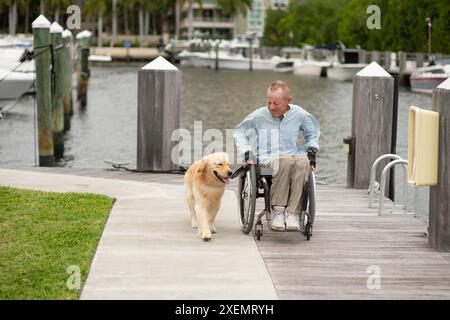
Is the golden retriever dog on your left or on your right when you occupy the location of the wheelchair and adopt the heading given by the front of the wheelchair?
on your right

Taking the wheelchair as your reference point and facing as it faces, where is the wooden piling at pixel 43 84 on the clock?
The wooden piling is roughly at 5 o'clock from the wheelchair.

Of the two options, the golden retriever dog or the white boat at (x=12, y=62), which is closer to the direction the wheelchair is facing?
the golden retriever dog

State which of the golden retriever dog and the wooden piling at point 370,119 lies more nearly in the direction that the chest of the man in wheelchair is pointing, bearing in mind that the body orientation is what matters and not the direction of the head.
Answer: the golden retriever dog
